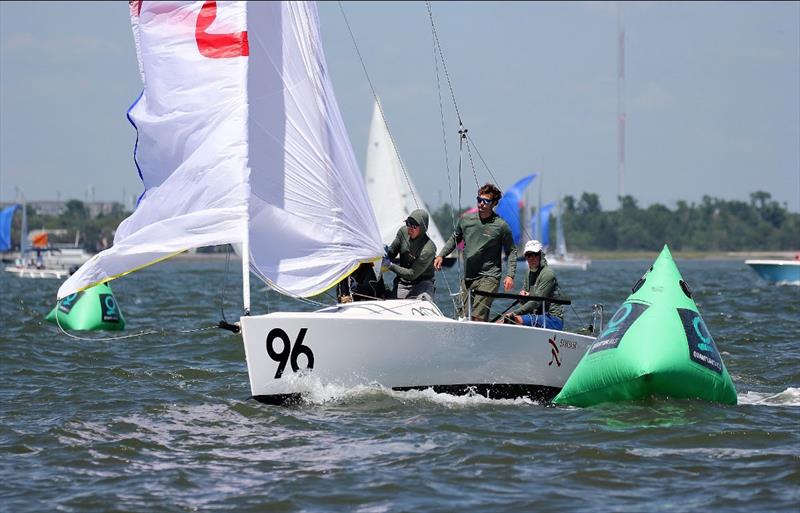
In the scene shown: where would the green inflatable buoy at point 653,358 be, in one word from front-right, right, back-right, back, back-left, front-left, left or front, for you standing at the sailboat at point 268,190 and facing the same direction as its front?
back-left

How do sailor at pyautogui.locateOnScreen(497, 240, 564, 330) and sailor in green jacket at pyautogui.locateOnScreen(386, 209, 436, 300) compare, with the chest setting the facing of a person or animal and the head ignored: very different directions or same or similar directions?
same or similar directions

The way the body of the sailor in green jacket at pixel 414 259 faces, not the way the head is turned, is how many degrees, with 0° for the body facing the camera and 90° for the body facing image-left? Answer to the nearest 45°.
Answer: approximately 45°

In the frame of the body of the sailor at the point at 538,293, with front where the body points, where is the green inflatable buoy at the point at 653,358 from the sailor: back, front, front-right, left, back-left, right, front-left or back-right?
left

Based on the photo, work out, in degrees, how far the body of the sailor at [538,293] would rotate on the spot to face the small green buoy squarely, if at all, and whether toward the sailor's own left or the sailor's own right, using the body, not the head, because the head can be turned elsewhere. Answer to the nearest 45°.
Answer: approximately 90° to the sailor's own right

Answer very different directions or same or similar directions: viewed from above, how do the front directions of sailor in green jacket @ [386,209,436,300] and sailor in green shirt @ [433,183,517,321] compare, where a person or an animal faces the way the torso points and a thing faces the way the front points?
same or similar directions

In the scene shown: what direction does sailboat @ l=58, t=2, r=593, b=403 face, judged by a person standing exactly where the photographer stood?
facing the viewer and to the left of the viewer

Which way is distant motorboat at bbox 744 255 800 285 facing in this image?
to the viewer's left

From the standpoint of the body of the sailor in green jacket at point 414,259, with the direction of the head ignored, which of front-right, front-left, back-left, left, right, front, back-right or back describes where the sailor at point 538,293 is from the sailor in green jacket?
back-left

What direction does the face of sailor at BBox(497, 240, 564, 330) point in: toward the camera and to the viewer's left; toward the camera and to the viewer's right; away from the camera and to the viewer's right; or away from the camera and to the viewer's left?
toward the camera and to the viewer's left

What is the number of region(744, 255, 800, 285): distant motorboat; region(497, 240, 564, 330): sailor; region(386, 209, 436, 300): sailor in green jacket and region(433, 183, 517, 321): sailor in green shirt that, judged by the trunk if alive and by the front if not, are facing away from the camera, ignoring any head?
0

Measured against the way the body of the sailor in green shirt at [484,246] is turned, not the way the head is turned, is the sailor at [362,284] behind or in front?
in front

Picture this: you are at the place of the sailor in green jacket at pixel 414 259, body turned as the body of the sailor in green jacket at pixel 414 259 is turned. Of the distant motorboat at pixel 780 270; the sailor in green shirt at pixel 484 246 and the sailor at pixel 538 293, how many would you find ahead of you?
0

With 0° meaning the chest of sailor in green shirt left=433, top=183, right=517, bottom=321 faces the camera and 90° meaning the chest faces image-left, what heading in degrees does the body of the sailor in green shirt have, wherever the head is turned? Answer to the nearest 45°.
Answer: approximately 45°
